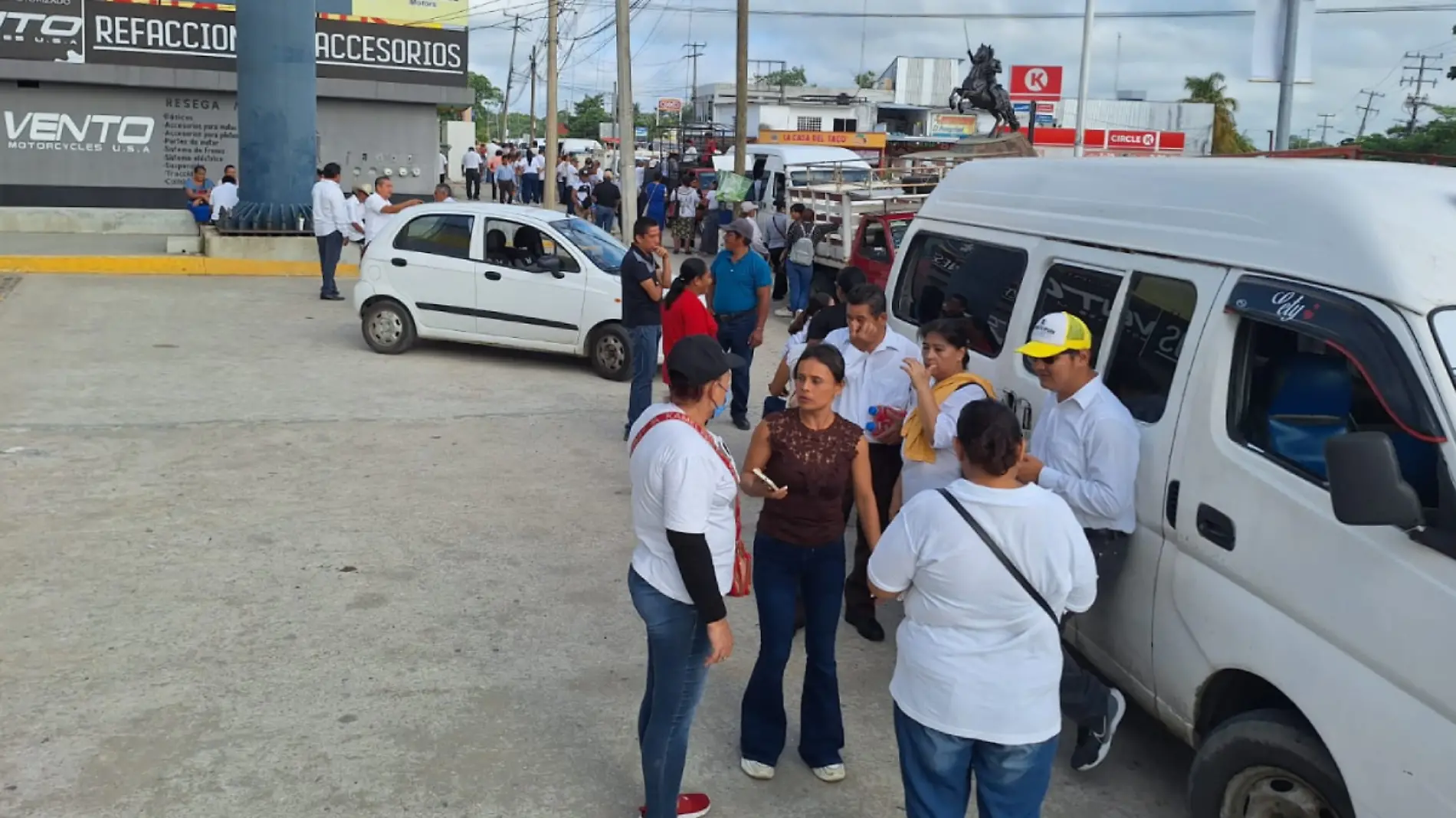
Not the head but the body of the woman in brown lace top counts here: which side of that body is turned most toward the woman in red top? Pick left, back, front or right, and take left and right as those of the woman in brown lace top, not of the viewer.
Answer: back

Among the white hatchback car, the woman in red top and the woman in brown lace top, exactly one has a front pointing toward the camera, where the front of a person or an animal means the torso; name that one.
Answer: the woman in brown lace top

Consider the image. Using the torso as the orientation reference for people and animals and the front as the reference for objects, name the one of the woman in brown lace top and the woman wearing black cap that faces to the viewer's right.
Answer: the woman wearing black cap

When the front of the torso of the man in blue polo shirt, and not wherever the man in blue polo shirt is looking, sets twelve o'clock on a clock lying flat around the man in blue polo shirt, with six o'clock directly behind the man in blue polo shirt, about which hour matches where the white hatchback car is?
The white hatchback car is roughly at 3 o'clock from the man in blue polo shirt.

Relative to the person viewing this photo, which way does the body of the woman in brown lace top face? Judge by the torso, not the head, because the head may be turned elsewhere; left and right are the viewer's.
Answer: facing the viewer

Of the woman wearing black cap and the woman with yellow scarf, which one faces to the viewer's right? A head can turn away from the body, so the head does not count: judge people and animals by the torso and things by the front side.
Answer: the woman wearing black cap

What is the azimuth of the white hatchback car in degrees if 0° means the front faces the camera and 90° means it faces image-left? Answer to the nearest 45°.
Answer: approximately 270°

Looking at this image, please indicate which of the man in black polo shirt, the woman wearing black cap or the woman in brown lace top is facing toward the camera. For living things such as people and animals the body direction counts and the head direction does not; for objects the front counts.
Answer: the woman in brown lace top

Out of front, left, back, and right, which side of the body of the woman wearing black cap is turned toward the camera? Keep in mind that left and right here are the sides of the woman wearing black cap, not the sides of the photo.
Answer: right

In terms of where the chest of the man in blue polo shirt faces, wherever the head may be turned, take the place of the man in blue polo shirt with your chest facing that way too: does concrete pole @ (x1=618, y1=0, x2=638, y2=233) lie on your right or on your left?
on your right

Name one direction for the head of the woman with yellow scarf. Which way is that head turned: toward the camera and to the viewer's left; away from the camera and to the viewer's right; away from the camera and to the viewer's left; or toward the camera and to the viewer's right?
toward the camera and to the viewer's left

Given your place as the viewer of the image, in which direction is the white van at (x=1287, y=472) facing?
facing the viewer and to the right of the viewer
